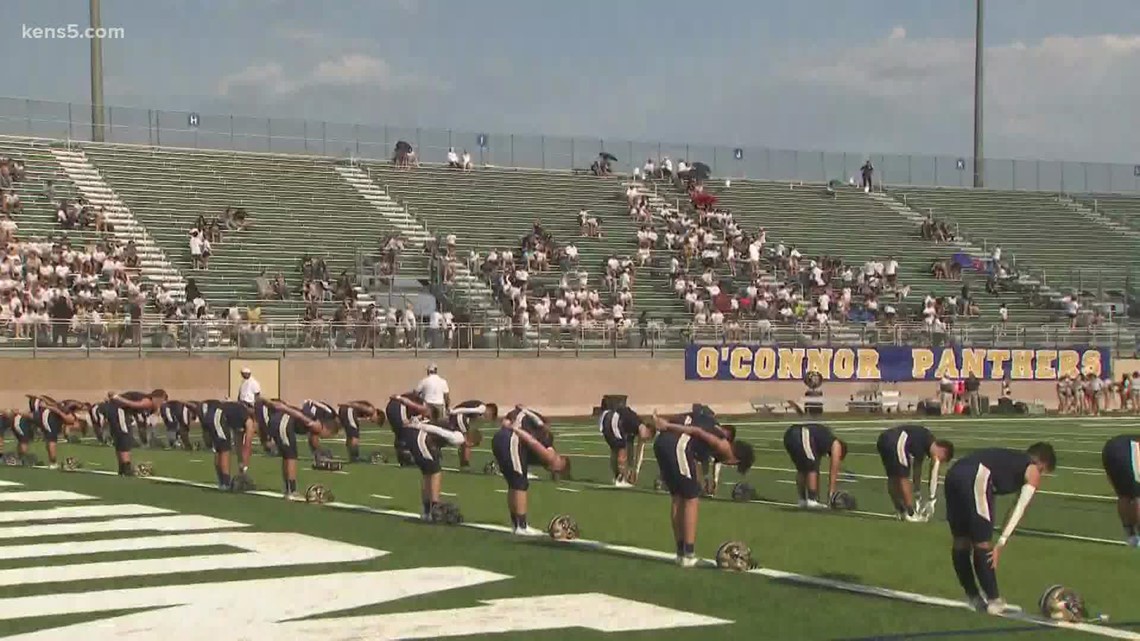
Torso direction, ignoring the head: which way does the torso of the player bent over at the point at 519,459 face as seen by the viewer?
to the viewer's right

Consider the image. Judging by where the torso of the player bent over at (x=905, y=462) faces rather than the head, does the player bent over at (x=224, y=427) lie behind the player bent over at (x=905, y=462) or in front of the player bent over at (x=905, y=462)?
behind

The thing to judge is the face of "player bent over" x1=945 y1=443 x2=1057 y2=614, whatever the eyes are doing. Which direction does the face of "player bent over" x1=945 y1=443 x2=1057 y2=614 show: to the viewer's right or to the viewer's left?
to the viewer's right

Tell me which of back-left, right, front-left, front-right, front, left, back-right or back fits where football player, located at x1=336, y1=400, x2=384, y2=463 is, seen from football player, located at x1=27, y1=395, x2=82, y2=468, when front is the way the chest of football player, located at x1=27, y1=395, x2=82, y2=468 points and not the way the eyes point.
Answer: front

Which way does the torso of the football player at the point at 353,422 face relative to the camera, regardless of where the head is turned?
to the viewer's right

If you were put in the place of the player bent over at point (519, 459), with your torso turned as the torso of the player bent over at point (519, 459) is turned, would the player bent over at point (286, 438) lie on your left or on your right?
on your left

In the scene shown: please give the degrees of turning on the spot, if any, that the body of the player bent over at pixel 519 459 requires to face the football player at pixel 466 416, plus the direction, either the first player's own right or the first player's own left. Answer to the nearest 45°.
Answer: approximately 90° to the first player's own left

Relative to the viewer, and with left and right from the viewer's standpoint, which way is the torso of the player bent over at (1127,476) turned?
facing to the right of the viewer

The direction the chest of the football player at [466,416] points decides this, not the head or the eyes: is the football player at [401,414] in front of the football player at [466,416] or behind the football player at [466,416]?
behind

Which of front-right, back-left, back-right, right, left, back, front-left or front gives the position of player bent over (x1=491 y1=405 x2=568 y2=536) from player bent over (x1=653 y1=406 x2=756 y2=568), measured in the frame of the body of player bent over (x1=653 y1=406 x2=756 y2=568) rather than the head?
back-left

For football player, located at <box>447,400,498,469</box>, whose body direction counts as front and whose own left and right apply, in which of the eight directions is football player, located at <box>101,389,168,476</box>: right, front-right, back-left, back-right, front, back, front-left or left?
back

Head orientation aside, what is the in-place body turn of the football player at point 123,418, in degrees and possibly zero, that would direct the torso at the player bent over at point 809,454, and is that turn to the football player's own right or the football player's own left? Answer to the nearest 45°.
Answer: approximately 45° to the football player's own right
